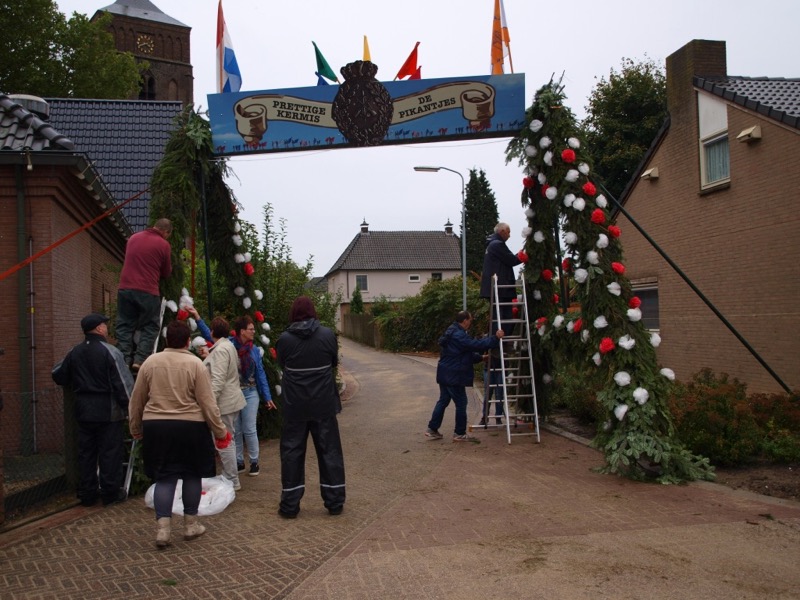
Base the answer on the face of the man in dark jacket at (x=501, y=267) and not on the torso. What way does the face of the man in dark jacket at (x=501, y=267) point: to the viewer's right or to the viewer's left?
to the viewer's right

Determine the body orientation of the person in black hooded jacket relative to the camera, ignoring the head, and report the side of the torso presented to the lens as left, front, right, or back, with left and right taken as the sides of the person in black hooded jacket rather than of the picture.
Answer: back

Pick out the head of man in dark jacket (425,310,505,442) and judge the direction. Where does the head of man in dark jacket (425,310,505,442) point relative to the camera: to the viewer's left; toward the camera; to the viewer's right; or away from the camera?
to the viewer's right

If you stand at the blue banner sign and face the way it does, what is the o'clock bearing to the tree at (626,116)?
The tree is roughly at 7 o'clock from the blue banner sign.

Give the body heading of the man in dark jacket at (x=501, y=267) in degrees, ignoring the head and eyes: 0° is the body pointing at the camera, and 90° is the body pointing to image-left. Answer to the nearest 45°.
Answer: approximately 270°

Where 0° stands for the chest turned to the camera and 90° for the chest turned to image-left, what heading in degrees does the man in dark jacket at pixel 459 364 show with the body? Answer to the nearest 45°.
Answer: approximately 270°

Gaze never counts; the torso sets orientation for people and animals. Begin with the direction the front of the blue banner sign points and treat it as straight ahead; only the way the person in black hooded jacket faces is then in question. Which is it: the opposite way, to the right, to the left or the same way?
the opposite way

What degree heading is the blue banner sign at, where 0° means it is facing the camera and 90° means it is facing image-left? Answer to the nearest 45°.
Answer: approximately 0°

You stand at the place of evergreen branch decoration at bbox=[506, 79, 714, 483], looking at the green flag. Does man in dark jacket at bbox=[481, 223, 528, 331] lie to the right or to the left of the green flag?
right
